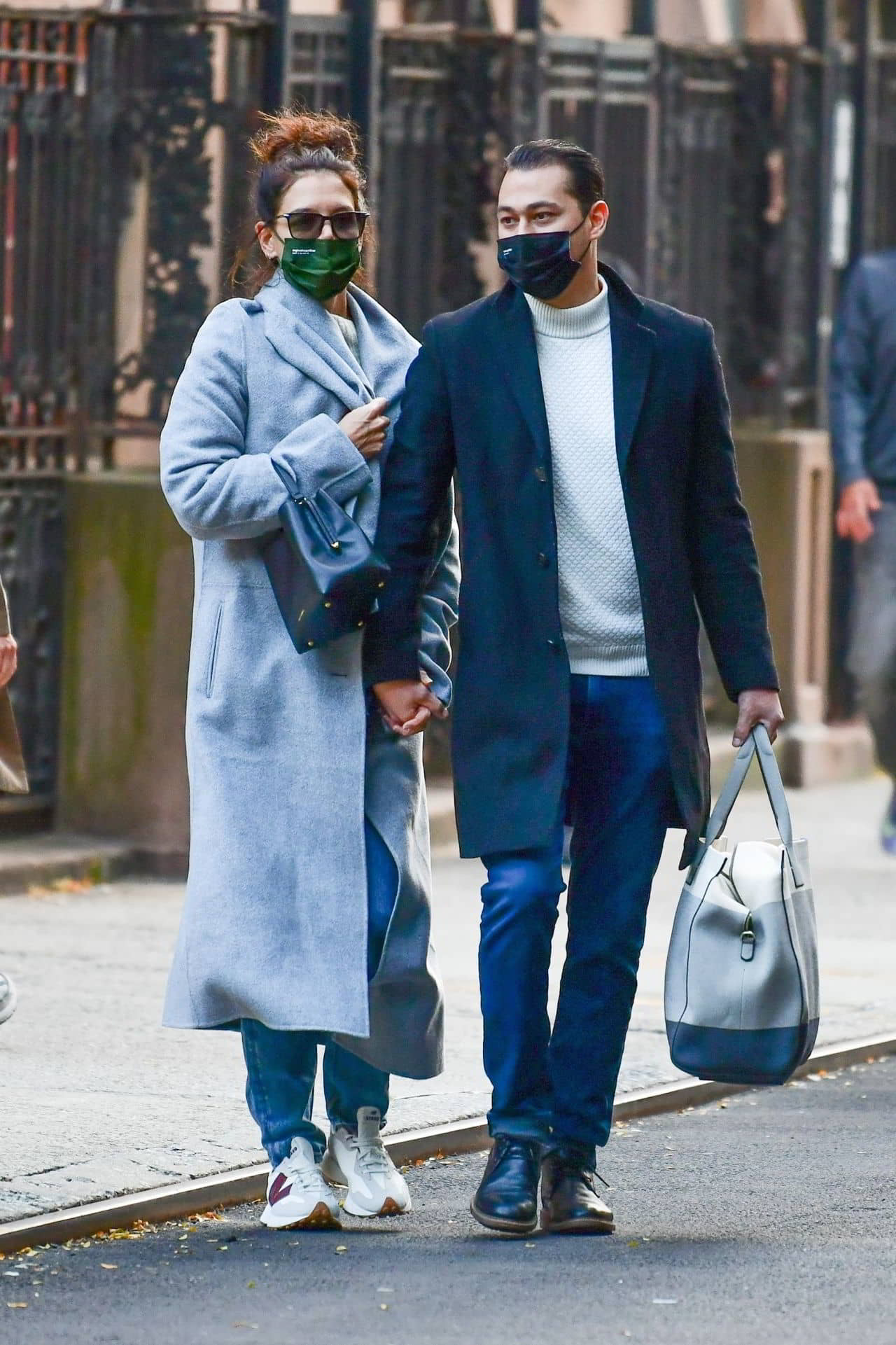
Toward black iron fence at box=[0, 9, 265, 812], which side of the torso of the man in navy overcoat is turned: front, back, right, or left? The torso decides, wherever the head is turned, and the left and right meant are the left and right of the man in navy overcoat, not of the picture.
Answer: back

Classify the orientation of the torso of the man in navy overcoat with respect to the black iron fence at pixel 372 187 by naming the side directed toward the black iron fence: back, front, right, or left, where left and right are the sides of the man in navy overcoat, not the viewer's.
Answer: back

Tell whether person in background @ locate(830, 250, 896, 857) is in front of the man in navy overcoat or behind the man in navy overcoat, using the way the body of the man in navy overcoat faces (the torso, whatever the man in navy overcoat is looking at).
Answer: behind

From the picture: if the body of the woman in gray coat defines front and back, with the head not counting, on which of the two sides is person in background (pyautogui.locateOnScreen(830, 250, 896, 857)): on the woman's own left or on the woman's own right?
on the woman's own left

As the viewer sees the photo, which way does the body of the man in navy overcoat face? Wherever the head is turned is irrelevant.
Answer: toward the camera

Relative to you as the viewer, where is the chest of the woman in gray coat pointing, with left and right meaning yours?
facing the viewer and to the right of the viewer

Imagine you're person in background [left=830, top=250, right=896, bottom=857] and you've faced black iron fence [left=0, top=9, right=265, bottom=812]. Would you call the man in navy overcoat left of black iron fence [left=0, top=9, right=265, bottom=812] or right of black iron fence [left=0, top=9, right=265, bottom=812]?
left

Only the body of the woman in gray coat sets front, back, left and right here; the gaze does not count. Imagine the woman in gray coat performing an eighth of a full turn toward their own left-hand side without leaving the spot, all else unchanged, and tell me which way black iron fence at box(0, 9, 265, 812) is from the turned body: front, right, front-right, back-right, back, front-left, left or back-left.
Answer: left

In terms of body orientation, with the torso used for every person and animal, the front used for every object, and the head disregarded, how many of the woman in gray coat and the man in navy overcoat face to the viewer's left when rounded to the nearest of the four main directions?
0

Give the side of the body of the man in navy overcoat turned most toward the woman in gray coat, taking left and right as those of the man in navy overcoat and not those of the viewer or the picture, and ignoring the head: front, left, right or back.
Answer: right

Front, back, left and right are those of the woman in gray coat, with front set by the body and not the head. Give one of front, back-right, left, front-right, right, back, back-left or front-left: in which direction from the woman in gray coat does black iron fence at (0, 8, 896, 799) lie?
back-left
